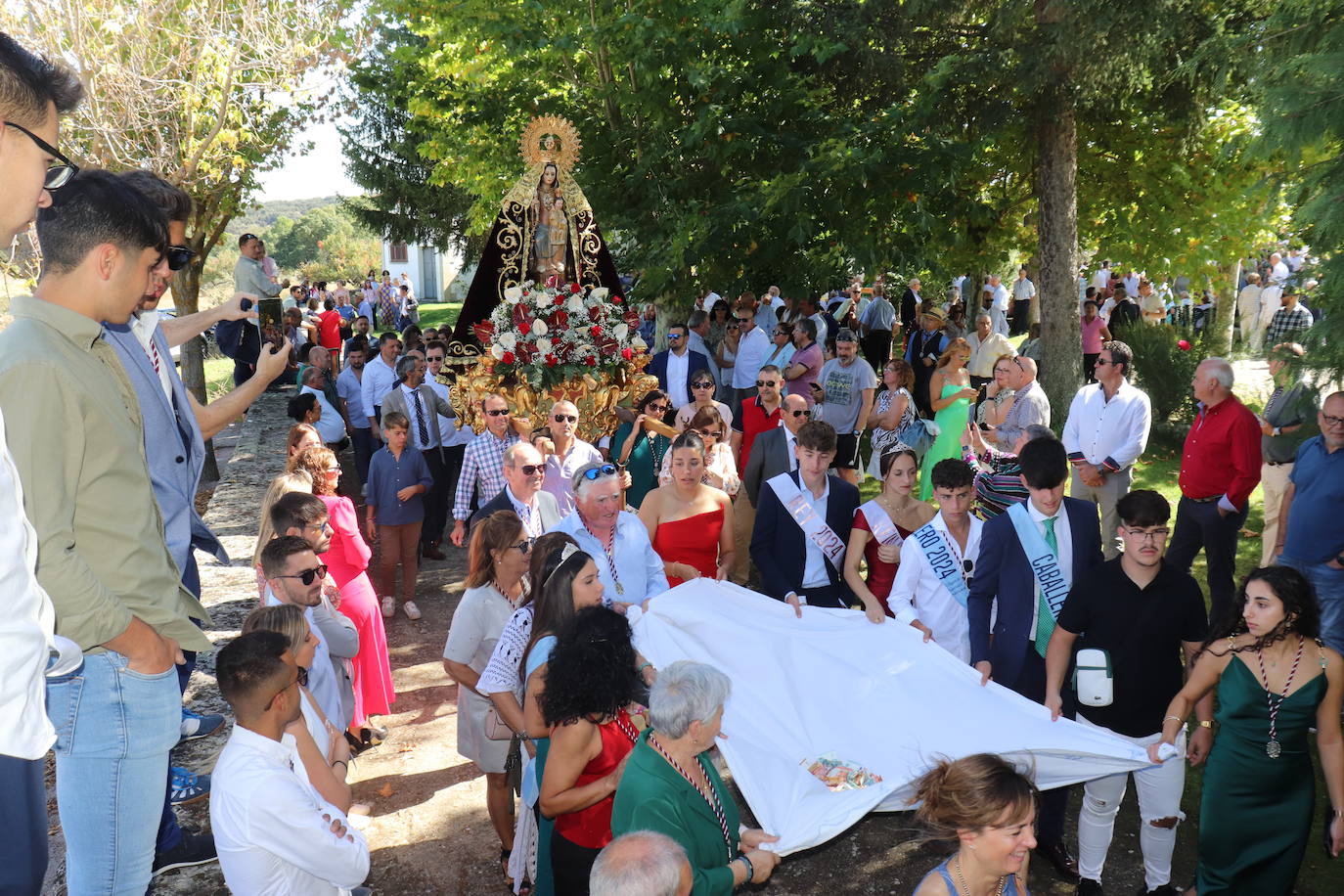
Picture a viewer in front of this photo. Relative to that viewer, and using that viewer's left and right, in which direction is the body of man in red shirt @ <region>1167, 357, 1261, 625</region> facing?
facing the viewer and to the left of the viewer

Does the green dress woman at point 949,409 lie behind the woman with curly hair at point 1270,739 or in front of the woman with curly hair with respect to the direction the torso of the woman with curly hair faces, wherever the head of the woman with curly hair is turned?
behind

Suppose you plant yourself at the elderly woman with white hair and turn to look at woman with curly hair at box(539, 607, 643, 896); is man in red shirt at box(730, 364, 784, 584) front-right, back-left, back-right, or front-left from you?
front-right

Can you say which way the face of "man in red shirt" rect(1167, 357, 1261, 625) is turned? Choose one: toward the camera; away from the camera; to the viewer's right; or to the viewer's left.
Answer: to the viewer's left

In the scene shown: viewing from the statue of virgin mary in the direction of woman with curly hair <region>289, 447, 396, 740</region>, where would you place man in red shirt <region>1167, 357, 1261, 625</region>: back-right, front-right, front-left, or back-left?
front-left

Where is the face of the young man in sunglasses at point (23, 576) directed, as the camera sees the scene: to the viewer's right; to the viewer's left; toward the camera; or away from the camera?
to the viewer's right

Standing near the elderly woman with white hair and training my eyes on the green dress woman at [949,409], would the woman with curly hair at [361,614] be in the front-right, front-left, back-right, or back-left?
front-left

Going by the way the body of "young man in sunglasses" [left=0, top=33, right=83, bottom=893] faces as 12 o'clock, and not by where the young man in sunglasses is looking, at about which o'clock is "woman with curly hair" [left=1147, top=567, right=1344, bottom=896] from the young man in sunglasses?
The woman with curly hair is roughly at 12 o'clock from the young man in sunglasses.

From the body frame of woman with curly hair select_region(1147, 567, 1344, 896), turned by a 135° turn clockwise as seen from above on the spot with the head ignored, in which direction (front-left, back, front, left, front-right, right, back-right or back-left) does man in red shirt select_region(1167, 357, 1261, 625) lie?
front-right

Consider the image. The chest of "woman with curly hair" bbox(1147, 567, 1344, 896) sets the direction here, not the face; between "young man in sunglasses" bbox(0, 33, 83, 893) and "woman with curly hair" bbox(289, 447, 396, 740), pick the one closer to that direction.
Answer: the young man in sunglasses

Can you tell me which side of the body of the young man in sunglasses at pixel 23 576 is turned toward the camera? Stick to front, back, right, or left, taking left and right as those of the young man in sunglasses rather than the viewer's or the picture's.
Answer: right

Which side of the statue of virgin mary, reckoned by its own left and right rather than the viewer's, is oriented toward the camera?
front

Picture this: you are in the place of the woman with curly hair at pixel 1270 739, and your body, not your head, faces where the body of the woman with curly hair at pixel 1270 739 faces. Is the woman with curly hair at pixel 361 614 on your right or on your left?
on your right

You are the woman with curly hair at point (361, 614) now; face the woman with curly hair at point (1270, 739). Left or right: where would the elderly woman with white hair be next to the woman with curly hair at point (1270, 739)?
right

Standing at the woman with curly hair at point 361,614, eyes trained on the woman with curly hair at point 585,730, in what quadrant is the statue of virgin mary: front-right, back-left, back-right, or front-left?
back-left

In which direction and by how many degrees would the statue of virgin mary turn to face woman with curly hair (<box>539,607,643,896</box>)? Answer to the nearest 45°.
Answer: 0° — it already faces them

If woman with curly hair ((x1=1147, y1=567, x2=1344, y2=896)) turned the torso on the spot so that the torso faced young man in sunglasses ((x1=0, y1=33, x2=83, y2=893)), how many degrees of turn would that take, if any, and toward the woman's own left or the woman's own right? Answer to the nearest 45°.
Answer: approximately 45° to the woman's own right

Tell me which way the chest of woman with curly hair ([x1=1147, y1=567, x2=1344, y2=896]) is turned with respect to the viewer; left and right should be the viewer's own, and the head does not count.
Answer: facing the viewer
